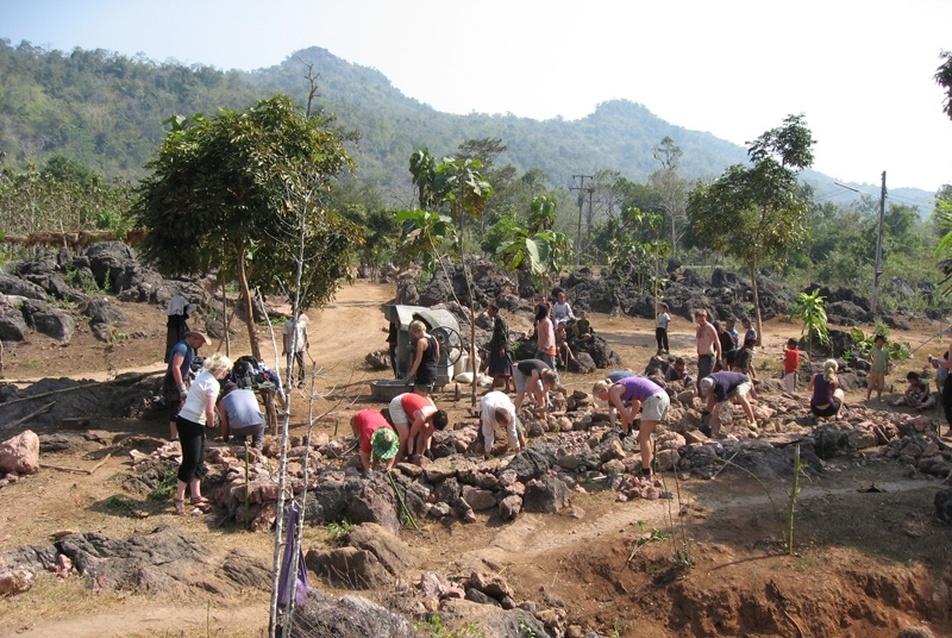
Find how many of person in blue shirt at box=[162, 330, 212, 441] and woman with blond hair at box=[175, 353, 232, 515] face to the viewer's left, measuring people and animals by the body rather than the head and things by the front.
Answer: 0

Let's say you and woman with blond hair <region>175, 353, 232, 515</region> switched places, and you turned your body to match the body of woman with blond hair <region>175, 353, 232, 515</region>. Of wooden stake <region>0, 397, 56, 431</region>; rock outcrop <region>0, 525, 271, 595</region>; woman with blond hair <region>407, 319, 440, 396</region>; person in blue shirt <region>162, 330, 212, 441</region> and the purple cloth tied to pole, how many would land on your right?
2

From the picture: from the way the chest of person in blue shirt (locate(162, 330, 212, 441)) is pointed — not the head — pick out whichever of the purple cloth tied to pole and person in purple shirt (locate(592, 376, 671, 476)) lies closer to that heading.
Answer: the person in purple shirt

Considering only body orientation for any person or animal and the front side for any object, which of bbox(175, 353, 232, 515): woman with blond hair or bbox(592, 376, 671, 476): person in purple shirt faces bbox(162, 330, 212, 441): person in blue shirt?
the person in purple shirt

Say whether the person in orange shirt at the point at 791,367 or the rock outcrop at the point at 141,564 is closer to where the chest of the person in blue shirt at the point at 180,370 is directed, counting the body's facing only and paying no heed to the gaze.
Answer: the person in orange shirt

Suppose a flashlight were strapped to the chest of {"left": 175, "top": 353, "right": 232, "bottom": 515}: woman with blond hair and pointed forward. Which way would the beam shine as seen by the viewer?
to the viewer's right

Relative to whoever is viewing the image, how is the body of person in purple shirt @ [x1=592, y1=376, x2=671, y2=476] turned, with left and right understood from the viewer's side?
facing to the left of the viewer

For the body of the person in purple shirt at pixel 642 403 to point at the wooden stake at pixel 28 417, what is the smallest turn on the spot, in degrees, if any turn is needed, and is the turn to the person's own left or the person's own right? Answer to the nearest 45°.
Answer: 0° — they already face it

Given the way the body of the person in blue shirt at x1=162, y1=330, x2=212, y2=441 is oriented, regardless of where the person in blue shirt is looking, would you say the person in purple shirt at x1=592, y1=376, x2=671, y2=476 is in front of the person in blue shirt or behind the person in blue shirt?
in front

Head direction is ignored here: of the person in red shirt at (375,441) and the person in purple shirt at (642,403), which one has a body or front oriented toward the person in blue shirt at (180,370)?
the person in purple shirt

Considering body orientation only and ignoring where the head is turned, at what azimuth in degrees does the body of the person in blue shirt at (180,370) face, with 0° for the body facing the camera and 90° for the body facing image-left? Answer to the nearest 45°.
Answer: approximately 270°

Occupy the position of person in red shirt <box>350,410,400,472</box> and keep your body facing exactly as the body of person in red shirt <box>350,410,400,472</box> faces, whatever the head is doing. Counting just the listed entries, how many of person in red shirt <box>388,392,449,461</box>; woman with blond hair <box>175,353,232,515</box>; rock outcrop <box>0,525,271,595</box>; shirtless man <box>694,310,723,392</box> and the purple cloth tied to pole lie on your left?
2
